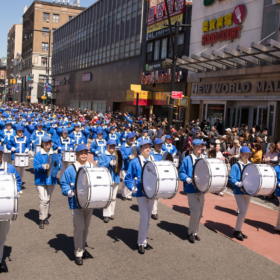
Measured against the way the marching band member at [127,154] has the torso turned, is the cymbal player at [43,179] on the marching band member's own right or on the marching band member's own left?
on the marching band member's own right

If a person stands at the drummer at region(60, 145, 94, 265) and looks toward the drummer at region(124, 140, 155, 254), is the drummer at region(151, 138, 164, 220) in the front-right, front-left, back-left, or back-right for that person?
front-left

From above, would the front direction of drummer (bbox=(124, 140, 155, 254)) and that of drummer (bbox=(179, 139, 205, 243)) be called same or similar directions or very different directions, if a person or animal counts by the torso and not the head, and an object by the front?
same or similar directions

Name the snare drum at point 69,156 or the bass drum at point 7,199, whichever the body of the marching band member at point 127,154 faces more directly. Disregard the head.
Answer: the bass drum

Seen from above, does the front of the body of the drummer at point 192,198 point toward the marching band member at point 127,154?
no

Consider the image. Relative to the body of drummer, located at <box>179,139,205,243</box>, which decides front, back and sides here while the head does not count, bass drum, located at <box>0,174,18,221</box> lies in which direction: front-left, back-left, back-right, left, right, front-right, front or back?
right

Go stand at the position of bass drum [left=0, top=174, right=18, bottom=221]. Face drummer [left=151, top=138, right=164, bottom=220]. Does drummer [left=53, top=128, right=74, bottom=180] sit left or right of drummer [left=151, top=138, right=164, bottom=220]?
left

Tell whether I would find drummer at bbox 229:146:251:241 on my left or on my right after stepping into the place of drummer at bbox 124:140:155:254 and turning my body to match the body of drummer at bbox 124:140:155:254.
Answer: on my left

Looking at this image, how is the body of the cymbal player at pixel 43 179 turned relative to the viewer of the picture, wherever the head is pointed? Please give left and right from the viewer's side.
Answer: facing the viewer and to the right of the viewer

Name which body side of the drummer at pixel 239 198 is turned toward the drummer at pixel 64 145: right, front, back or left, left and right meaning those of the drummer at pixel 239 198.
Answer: back

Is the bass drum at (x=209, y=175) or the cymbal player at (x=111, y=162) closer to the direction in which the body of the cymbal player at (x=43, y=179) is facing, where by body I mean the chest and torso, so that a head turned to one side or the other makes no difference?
the bass drum

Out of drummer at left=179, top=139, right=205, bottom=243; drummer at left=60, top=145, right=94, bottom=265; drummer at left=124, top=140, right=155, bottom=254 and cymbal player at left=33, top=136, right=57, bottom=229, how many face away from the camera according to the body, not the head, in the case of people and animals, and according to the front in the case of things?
0

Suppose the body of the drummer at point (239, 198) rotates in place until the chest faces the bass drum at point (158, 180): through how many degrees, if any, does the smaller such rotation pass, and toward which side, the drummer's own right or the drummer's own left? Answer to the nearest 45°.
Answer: approximately 90° to the drummer's own right

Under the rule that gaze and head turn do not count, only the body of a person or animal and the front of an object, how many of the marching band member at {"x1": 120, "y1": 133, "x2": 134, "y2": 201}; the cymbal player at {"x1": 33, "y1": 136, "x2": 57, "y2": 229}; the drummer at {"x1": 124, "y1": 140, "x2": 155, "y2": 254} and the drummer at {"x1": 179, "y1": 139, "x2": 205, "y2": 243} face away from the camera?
0

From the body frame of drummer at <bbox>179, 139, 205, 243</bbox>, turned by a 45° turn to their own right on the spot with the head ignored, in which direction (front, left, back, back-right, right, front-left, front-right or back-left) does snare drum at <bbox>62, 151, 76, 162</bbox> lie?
back-right

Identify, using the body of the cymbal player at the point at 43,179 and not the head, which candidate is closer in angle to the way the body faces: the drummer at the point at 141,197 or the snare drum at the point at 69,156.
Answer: the drummer

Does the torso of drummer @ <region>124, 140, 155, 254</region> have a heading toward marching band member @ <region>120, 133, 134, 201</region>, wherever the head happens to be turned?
no

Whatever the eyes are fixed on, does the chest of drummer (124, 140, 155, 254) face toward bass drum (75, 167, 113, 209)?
no
